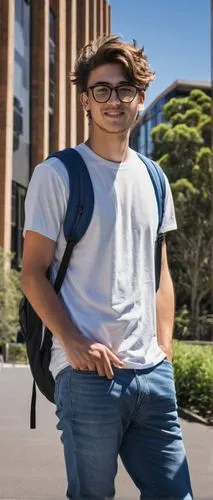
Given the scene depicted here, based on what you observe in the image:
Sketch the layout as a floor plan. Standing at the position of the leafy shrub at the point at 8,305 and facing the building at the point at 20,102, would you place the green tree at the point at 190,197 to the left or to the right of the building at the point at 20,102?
right

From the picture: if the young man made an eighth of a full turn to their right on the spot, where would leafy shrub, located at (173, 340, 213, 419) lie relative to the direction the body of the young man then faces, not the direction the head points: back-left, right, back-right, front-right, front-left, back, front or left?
back

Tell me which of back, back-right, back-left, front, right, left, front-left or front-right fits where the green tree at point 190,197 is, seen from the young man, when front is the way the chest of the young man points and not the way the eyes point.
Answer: back-left

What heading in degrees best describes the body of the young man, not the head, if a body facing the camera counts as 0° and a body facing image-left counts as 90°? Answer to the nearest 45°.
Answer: approximately 315°

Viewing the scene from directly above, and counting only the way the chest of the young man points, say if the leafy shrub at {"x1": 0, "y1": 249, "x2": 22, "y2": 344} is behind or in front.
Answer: behind

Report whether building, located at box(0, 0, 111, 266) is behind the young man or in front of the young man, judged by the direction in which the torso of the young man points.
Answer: behind
